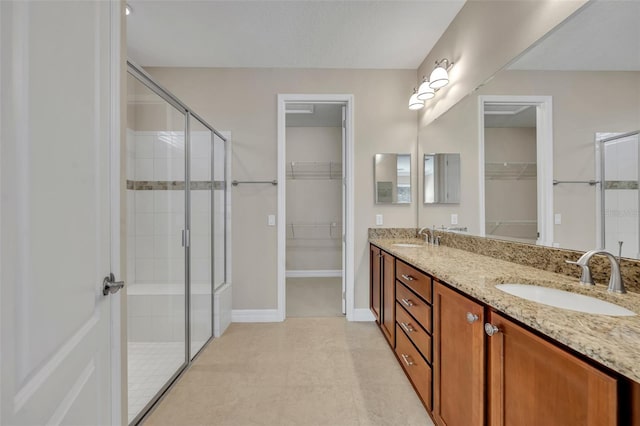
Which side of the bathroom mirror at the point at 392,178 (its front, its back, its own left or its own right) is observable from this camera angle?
front

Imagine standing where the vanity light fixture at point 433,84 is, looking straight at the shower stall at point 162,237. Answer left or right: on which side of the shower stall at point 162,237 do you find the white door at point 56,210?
left

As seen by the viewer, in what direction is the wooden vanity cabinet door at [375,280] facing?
to the viewer's left

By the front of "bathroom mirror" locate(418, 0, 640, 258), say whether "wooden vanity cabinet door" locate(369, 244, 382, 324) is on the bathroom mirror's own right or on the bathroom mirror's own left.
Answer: on the bathroom mirror's own right

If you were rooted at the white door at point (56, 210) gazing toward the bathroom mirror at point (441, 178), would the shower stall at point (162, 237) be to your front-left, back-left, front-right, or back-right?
front-left

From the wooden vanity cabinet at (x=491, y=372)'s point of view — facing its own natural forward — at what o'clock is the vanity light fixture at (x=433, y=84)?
The vanity light fixture is roughly at 4 o'clock from the wooden vanity cabinet.

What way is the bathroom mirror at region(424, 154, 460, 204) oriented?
toward the camera

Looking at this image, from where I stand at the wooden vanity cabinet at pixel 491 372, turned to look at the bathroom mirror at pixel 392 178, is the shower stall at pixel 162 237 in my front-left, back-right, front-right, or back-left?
front-left

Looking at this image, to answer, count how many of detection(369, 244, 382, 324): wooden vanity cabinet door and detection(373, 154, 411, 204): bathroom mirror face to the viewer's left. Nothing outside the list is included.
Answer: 1
